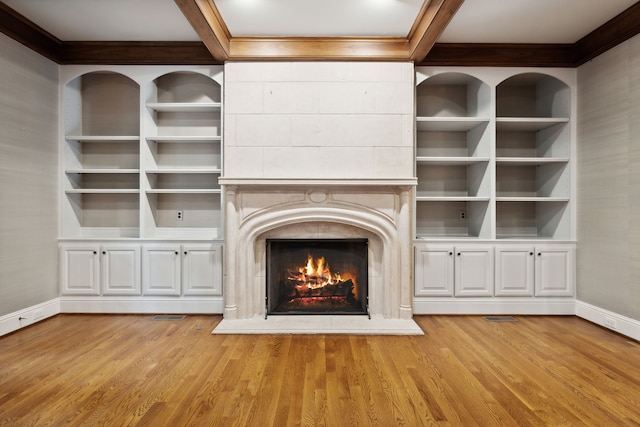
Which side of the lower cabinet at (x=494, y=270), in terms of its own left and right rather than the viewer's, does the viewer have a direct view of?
front

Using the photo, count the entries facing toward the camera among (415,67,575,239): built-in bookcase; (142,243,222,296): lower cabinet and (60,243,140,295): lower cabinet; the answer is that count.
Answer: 3

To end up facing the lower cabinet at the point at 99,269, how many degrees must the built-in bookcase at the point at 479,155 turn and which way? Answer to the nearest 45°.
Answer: approximately 45° to its right

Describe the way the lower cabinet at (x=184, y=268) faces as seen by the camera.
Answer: facing the viewer

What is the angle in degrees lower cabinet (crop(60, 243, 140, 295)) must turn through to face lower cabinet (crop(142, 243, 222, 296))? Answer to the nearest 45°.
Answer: approximately 45° to its left

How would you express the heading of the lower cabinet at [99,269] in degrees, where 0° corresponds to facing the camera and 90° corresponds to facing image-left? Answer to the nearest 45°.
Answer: approximately 0°

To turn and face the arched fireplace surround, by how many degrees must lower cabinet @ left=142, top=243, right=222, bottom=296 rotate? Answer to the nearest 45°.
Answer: approximately 45° to its left

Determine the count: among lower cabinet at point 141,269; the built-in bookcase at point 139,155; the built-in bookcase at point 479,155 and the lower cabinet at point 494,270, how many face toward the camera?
4

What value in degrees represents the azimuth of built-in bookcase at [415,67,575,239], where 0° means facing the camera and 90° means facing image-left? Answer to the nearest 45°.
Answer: approximately 0°

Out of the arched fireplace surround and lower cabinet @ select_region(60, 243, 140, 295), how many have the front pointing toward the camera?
2

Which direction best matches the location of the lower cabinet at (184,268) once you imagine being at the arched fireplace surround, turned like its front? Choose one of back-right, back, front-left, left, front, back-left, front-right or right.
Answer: right

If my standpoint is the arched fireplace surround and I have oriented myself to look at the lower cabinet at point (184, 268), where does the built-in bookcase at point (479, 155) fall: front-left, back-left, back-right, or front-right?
back-right

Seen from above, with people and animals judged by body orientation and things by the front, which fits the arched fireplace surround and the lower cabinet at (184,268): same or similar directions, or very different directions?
same or similar directions

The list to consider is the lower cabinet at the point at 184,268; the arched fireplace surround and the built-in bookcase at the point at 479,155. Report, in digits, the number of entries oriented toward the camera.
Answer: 3
